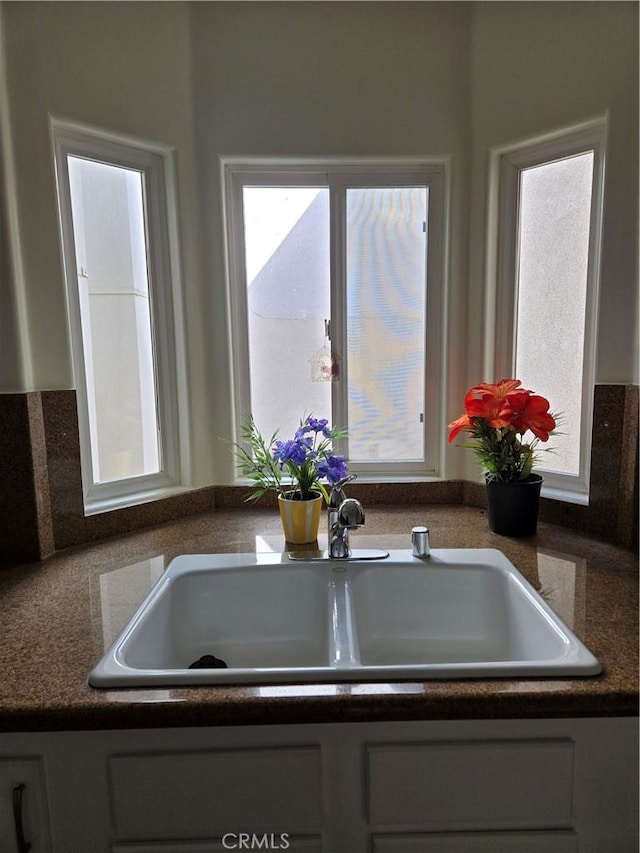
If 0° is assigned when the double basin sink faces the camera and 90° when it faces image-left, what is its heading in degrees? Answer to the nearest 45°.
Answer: approximately 0°

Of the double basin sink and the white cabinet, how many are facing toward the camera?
2

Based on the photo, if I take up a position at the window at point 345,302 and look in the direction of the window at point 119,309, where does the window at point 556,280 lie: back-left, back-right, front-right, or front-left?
back-left

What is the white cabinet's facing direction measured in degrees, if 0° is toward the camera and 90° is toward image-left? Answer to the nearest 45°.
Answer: approximately 0°

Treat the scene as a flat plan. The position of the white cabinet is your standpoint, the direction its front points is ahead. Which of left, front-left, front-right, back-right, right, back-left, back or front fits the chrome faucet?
back

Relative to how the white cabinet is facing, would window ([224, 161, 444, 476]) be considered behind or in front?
behind

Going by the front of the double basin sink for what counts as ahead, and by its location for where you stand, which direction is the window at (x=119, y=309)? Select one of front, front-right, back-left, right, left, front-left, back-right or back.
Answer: back-right
